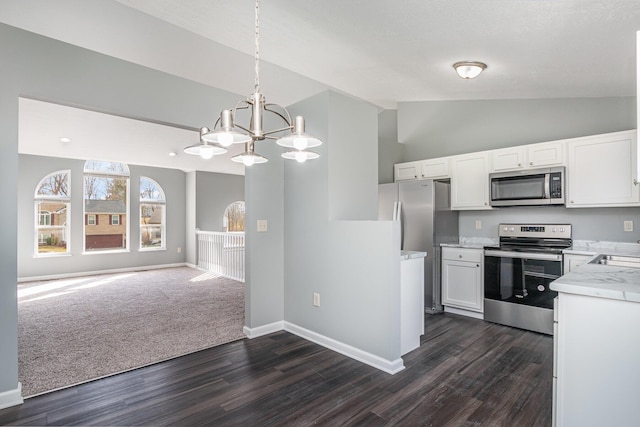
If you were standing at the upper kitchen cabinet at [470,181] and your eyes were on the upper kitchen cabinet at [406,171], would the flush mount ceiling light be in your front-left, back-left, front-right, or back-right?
back-left

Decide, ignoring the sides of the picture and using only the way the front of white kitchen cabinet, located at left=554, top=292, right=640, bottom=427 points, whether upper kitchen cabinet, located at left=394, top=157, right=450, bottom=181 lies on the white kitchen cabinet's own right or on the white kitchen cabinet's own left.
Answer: on the white kitchen cabinet's own right

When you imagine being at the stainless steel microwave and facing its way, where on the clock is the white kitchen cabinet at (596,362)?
The white kitchen cabinet is roughly at 12 o'clock from the stainless steel microwave.

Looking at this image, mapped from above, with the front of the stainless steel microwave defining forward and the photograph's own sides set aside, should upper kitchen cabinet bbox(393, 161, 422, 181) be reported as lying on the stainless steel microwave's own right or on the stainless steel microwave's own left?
on the stainless steel microwave's own right

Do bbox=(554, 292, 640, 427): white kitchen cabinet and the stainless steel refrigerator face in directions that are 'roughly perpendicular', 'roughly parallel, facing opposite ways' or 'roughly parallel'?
roughly perpendicular

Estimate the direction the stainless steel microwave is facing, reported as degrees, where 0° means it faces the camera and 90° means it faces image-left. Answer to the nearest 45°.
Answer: approximately 0°

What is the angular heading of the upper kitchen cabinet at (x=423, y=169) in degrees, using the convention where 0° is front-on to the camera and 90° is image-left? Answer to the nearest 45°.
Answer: approximately 45°

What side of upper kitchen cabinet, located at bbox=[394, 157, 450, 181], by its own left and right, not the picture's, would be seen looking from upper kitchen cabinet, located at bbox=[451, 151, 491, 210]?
left

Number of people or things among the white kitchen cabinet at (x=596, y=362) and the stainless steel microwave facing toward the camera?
1

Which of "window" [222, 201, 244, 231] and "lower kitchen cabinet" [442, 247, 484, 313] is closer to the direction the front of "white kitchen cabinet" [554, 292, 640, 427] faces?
the window

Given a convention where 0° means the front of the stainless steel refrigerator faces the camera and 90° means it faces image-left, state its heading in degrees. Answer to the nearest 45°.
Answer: approximately 45°

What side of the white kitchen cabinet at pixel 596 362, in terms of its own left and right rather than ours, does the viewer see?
left

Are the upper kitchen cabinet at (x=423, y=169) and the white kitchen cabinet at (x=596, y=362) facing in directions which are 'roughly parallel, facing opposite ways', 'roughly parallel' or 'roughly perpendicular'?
roughly perpendicular
